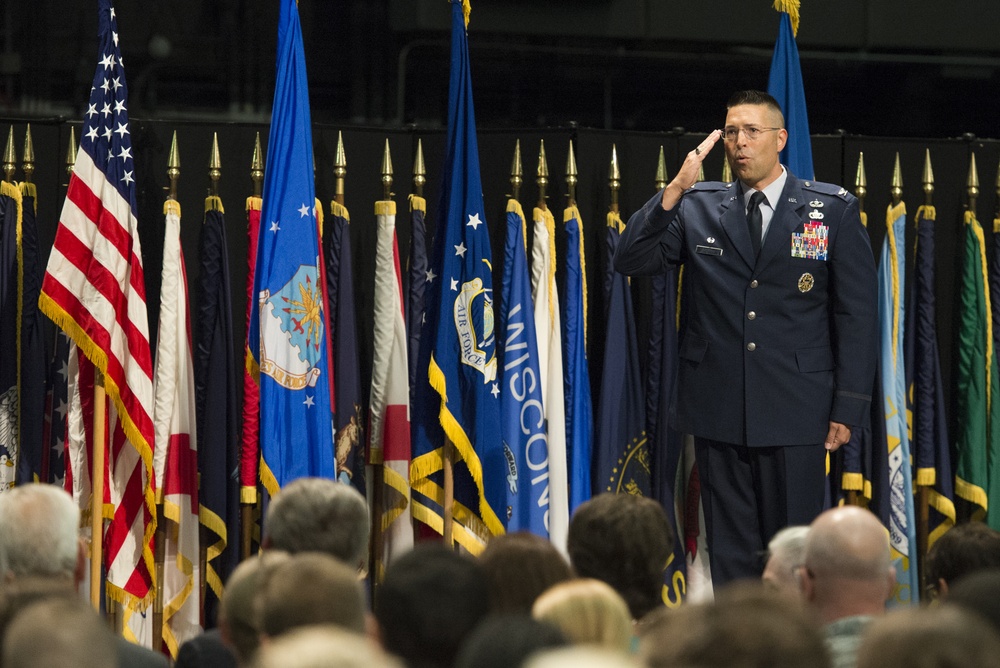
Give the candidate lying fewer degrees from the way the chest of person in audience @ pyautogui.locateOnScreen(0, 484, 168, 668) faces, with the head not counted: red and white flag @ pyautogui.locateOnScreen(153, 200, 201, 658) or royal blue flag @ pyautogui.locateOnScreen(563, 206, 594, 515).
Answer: the red and white flag

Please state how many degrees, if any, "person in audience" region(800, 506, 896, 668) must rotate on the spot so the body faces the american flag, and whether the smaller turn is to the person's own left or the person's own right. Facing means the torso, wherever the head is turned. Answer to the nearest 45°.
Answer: approximately 45° to the person's own left

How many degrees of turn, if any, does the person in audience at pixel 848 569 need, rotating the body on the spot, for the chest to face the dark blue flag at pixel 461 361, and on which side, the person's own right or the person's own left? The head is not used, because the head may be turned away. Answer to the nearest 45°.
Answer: approximately 45° to the person's own left

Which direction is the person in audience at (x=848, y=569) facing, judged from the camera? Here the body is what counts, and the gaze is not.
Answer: away from the camera

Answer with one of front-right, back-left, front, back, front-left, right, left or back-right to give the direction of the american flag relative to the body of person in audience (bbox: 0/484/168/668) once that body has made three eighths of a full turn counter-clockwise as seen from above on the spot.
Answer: back-right

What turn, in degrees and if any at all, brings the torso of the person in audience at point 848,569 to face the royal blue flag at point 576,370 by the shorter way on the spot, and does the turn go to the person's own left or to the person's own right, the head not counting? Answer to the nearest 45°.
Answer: approximately 45° to the person's own left

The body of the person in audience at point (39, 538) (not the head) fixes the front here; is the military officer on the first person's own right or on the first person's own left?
on the first person's own right

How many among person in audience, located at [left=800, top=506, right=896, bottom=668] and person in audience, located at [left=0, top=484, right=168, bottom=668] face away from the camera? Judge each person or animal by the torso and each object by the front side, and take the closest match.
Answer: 2

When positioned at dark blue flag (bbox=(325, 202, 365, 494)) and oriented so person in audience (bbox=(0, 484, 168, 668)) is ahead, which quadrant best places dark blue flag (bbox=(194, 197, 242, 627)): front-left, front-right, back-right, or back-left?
front-right

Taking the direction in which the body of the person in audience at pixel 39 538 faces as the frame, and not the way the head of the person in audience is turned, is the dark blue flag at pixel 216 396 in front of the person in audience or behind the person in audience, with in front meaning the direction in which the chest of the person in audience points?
in front

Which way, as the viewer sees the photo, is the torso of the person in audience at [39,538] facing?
away from the camera

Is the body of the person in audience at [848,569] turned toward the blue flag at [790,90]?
yes

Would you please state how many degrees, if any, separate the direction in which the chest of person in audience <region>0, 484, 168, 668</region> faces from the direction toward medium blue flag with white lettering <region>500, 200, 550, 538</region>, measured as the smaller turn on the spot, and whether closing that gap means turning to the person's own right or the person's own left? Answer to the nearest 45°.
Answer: approximately 45° to the person's own right

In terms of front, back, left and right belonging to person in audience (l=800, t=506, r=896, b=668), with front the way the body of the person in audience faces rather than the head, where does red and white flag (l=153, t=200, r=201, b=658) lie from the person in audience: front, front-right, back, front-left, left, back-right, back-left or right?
front-left

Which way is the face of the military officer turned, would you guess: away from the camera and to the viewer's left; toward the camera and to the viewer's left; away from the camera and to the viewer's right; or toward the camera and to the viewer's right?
toward the camera and to the viewer's left

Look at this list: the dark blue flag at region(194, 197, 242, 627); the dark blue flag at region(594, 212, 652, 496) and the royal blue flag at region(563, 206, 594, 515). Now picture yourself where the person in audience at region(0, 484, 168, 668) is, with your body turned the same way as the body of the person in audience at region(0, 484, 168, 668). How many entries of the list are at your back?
0

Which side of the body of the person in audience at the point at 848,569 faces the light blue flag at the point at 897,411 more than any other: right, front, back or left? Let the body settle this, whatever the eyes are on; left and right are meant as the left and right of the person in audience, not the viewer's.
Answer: front

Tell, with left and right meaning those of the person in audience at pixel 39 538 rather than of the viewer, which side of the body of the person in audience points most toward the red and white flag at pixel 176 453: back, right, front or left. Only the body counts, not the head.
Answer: front

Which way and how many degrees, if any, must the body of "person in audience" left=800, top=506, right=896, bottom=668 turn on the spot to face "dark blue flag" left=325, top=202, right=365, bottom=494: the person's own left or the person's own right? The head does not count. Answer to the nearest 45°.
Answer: approximately 45° to the person's own left

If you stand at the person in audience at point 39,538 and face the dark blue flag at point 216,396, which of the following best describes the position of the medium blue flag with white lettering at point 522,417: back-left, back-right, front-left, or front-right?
front-right
